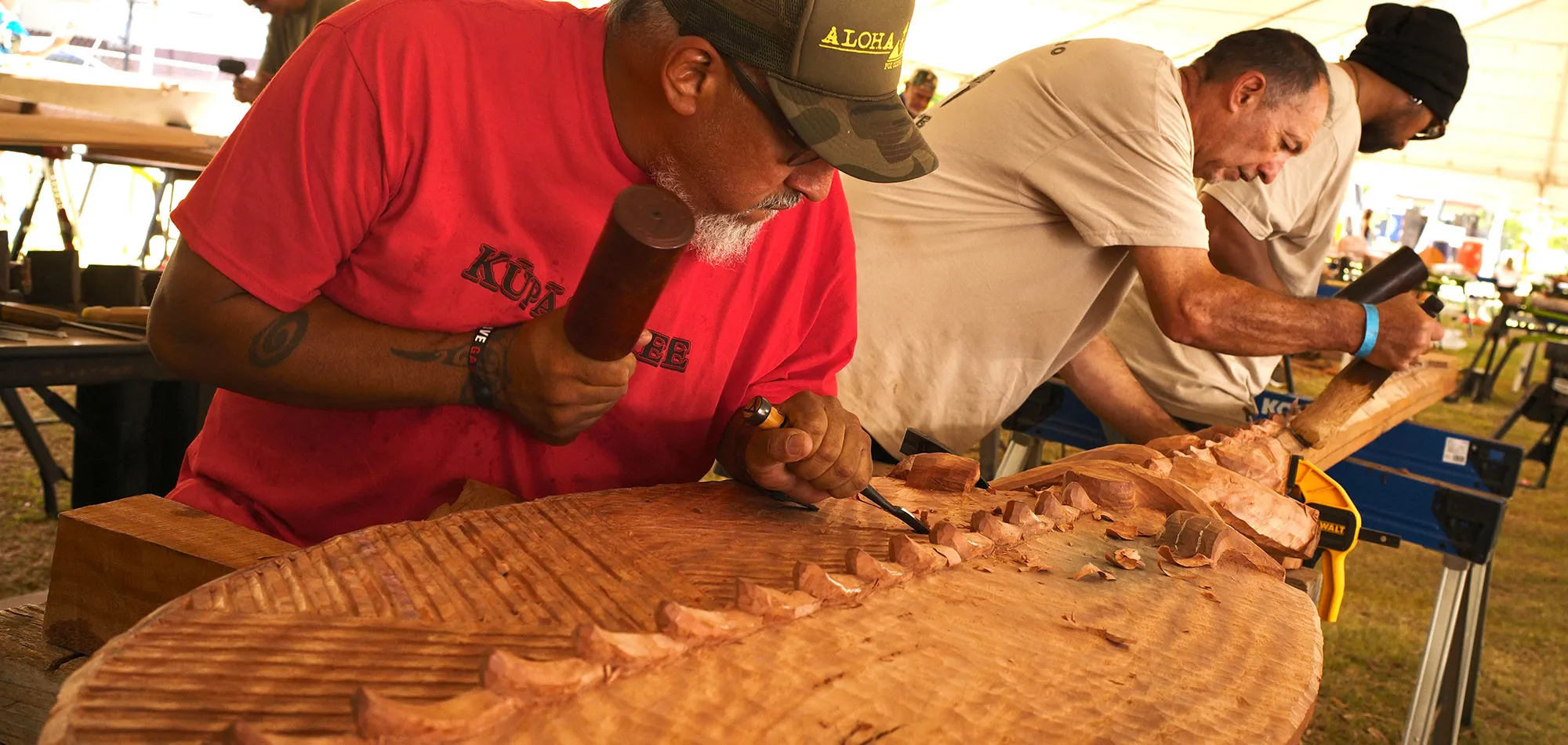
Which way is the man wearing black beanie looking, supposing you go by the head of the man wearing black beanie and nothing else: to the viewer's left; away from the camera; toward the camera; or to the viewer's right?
to the viewer's right

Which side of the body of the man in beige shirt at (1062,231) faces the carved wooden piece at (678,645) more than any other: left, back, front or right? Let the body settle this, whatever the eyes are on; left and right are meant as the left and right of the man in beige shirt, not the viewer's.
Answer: right

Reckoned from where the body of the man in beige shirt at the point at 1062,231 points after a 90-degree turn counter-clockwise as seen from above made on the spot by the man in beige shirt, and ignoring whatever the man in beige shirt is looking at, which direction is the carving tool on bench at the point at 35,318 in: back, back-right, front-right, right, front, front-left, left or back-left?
left

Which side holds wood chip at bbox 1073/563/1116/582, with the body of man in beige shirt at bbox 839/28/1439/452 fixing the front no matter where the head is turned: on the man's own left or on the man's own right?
on the man's own right

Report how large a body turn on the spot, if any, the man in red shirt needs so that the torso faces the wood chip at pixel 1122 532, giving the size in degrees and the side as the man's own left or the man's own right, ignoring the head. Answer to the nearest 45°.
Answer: approximately 45° to the man's own left

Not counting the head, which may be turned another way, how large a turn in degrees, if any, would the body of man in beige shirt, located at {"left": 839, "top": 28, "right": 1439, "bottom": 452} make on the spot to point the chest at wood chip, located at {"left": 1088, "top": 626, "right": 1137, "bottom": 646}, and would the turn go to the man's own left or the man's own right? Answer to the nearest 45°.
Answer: approximately 90° to the man's own right

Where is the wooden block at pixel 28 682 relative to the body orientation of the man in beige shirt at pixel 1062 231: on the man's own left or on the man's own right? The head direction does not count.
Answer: on the man's own right

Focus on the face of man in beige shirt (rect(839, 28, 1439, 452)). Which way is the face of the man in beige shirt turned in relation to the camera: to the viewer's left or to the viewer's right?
to the viewer's right

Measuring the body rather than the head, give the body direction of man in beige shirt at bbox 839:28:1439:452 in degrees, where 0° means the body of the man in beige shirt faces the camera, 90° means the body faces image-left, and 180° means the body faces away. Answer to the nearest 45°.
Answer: approximately 270°

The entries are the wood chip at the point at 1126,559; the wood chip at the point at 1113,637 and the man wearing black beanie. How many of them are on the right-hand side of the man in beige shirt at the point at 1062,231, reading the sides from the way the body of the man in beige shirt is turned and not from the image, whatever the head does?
2

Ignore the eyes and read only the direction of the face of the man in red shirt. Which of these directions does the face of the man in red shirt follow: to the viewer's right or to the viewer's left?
to the viewer's right

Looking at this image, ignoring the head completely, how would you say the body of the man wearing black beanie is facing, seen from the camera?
to the viewer's right

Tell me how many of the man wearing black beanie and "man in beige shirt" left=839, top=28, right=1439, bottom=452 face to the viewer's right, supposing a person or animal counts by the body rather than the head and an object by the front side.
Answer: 2
